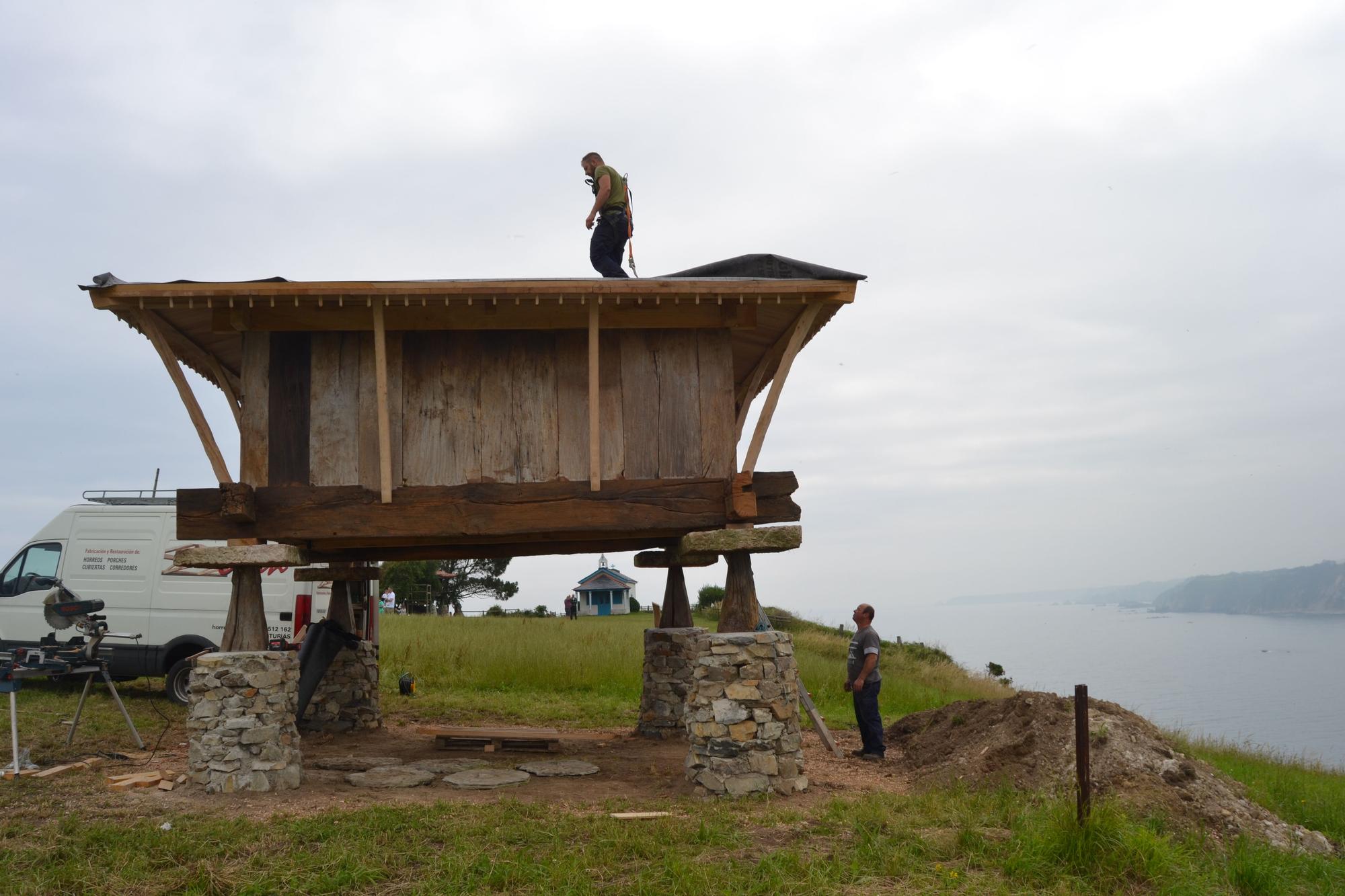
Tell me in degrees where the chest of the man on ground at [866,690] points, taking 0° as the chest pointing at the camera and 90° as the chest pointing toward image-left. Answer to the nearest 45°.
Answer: approximately 90°

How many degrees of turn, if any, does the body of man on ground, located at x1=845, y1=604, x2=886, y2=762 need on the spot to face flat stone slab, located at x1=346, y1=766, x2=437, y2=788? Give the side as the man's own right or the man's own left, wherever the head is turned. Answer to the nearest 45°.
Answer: approximately 45° to the man's own left

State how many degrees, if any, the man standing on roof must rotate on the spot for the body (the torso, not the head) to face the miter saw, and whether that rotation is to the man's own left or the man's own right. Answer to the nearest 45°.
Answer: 0° — they already face it

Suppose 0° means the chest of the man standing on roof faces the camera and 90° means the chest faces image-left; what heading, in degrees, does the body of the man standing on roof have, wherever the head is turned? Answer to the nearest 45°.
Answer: approximately 90°

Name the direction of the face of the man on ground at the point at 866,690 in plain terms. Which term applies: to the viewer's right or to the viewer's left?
to the viewer's left
